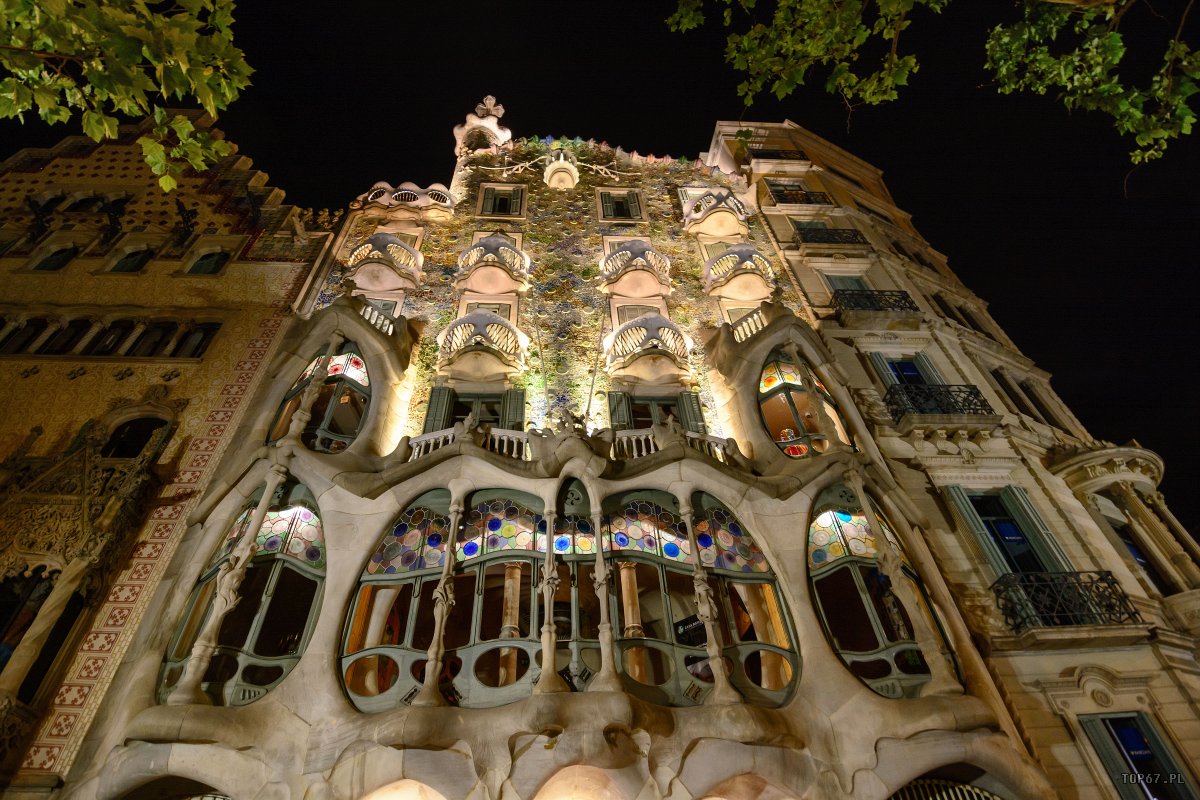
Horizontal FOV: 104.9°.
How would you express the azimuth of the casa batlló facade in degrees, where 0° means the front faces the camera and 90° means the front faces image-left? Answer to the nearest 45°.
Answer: approximately 0°
